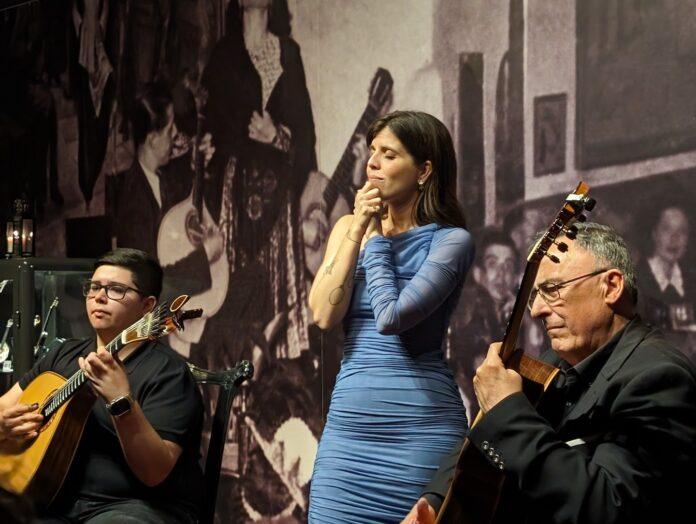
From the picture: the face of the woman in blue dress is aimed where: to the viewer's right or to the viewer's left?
to the viewer's left

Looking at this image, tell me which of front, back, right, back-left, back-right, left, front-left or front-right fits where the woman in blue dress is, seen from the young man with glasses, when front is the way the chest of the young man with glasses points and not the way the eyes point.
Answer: left

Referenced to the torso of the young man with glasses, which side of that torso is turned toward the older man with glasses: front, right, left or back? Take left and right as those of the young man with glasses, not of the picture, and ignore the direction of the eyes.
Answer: left

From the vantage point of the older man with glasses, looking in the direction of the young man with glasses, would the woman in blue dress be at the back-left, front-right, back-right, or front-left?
front-right

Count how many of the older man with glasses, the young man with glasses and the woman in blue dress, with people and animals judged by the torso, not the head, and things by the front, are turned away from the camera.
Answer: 0

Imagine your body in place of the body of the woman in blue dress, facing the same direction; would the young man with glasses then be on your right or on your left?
on your right

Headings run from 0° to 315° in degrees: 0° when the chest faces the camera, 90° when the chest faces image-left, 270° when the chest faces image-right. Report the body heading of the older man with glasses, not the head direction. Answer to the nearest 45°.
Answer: approximately 90°

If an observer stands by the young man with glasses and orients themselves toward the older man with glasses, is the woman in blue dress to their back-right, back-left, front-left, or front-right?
front-left

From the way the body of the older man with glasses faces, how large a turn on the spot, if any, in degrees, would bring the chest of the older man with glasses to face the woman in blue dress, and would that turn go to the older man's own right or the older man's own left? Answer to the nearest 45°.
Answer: approximately 45° to the older man's own right

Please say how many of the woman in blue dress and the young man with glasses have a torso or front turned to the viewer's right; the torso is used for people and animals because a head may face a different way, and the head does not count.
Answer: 0

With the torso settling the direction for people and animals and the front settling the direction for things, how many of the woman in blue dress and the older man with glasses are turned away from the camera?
0
